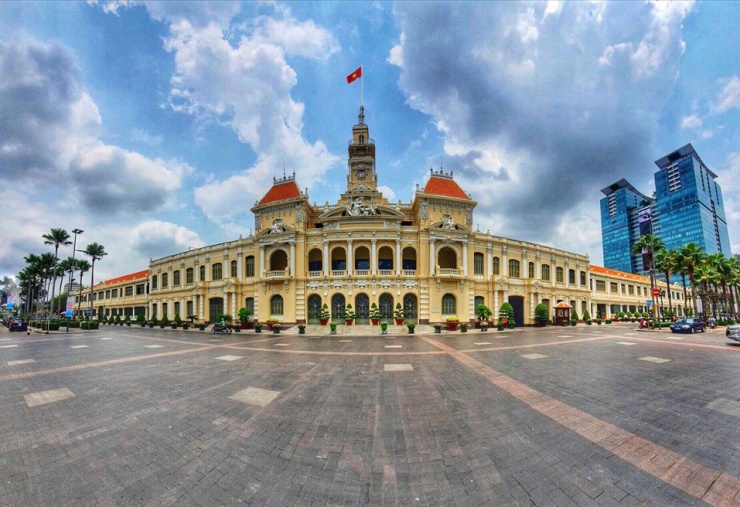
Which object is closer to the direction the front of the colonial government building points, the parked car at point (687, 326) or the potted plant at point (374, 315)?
the potted plant

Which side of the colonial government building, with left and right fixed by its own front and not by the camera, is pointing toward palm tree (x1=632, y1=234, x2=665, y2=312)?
left

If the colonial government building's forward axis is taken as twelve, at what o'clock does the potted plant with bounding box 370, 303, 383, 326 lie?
The potted plant is roughly at 12 o'clock from the colonial government building.

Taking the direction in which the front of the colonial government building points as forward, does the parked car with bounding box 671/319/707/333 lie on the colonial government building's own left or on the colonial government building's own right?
on the colonial government building's own left

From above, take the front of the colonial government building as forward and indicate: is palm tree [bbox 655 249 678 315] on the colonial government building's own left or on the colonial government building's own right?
on the colonial government building's own left

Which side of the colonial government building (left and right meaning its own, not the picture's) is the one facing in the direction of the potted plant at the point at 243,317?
right

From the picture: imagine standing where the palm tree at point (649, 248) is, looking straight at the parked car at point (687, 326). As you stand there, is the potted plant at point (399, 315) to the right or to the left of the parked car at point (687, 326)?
right

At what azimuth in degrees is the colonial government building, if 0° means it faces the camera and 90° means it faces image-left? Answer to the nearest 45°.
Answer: approximately 0°

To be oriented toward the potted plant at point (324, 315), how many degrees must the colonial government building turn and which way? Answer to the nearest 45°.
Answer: approximately 45° to its right

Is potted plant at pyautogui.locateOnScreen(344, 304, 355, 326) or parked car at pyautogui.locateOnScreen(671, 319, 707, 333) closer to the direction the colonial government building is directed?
the potted plant
